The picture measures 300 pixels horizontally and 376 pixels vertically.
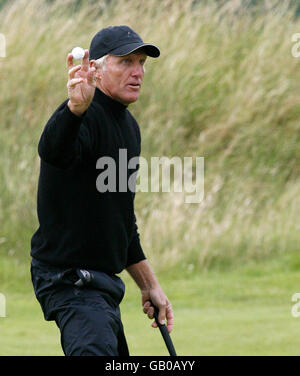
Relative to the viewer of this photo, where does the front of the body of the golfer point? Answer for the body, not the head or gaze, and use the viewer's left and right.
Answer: facing the viewer and to the right of the viewer

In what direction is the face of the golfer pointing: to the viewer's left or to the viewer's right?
to the viewer's right
